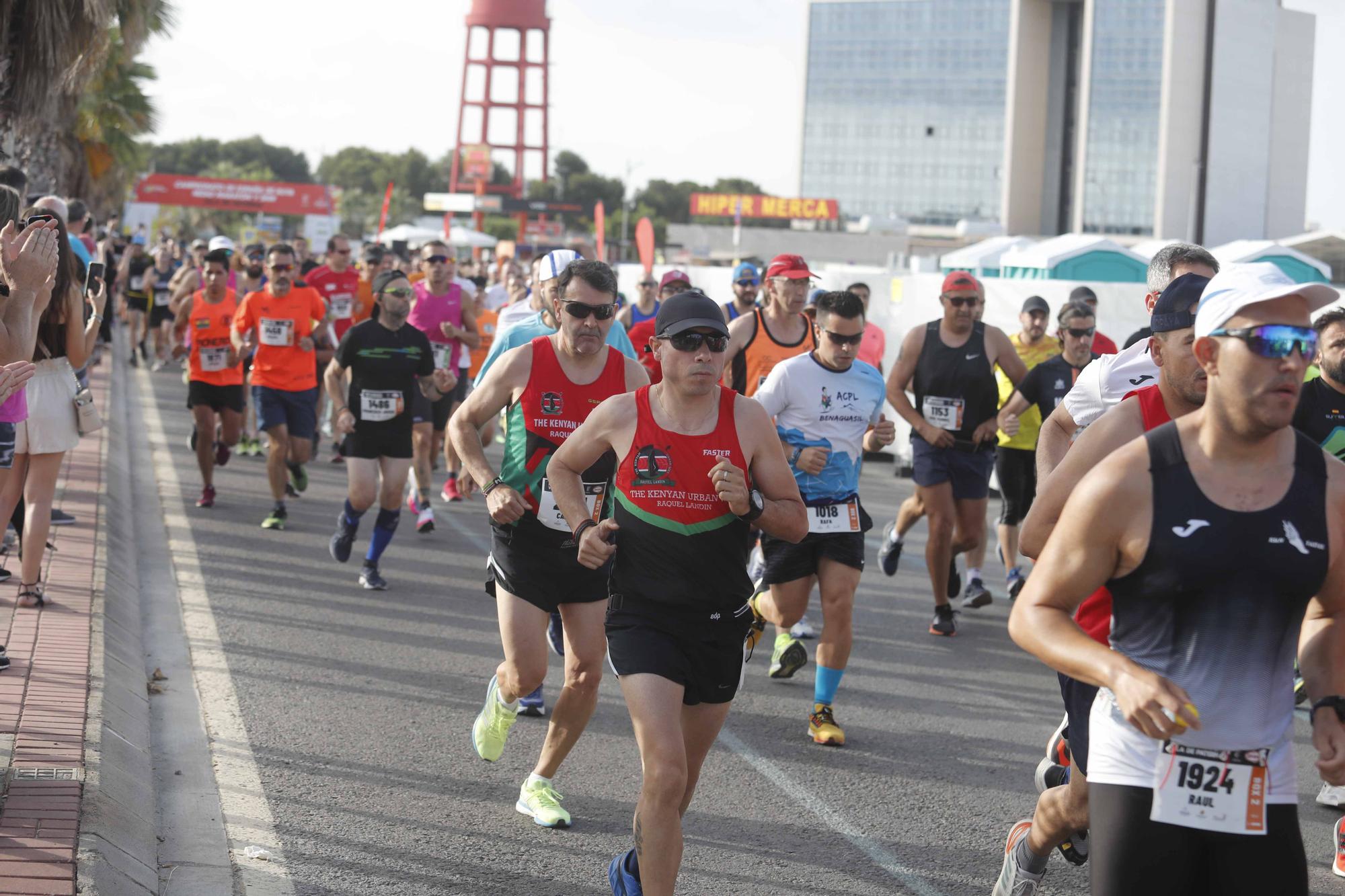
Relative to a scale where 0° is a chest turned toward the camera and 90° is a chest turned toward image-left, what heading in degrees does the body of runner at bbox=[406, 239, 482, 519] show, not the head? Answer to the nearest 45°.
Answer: approximately 0°

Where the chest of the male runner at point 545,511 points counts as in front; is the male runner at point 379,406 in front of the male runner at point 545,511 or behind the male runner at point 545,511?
behind

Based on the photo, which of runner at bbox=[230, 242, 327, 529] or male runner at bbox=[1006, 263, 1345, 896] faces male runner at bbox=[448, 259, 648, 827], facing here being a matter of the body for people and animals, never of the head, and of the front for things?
the runner

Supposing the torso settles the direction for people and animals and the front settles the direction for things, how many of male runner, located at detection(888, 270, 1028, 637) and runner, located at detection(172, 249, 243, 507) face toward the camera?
2

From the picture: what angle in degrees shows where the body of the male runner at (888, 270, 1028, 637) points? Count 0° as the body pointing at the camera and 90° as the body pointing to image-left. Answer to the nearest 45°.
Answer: approximately 0°

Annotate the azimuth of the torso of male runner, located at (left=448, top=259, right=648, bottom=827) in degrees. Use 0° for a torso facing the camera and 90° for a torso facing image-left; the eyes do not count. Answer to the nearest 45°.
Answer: approximately 315°

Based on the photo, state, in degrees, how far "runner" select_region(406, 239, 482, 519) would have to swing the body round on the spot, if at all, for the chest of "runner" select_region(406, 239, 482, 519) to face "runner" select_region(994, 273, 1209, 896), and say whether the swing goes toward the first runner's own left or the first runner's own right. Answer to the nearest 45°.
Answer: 0° — they already face them
